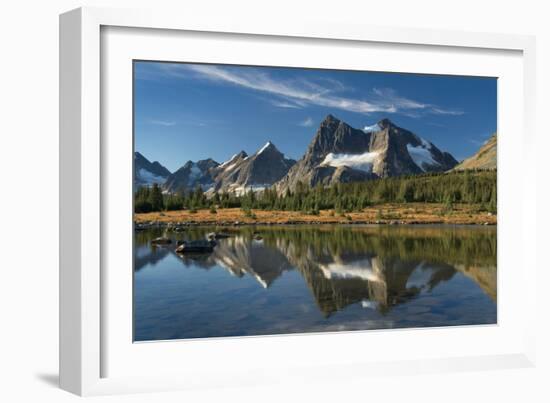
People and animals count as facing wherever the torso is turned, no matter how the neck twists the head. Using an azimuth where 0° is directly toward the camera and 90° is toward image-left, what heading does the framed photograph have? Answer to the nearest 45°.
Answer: approximately 315°
